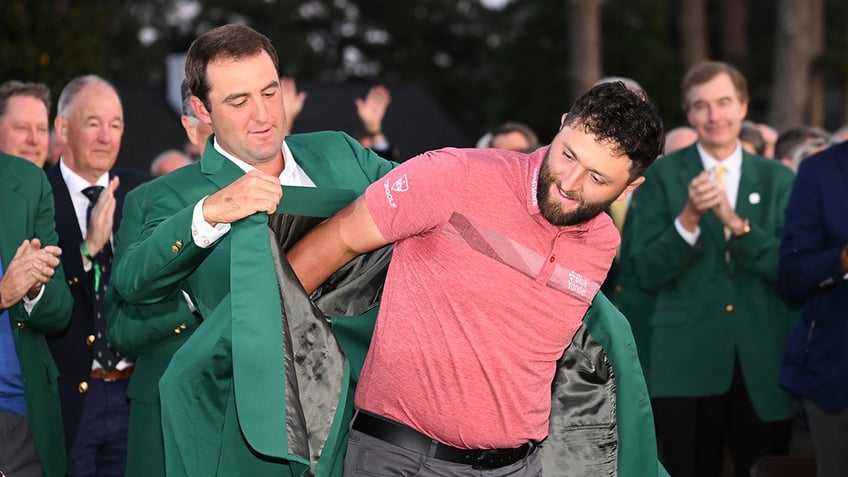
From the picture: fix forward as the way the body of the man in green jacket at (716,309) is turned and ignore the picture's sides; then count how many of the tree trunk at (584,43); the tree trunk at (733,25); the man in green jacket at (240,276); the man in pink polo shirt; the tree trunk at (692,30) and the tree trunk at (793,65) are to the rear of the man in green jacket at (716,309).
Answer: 4

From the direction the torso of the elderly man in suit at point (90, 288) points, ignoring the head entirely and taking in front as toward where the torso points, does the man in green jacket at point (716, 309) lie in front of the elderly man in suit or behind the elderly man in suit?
in front

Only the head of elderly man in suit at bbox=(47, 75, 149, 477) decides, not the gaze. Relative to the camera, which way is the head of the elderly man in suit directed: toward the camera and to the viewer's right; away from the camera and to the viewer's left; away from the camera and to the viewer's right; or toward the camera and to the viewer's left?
toward the camera and to the viewer's right

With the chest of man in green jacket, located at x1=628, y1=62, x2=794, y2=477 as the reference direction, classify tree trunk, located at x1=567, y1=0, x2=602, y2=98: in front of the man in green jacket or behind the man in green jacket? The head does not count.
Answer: behind

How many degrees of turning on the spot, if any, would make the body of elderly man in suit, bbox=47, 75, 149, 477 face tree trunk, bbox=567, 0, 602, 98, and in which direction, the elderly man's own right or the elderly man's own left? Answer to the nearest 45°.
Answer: approximately 90° to the elderly man's own left

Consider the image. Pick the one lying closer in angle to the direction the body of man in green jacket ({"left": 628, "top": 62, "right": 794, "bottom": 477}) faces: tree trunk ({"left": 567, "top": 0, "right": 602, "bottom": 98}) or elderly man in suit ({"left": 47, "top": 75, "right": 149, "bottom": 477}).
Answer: the elderly man in suit

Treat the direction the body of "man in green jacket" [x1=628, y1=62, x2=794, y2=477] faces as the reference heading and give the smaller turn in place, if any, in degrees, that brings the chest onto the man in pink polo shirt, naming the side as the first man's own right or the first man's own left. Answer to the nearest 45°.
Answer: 0° — they already face them

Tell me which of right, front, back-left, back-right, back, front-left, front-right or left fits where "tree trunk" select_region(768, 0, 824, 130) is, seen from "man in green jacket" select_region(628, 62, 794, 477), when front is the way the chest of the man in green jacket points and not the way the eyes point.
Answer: back

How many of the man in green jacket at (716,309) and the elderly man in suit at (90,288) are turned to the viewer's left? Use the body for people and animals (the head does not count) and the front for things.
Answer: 0

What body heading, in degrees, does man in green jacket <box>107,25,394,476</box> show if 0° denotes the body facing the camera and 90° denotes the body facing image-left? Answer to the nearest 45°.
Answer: approximately 315°

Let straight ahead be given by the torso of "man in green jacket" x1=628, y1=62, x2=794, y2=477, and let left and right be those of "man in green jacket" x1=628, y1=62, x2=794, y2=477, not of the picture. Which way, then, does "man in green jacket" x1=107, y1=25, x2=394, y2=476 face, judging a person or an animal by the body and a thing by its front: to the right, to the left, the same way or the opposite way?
to the left
